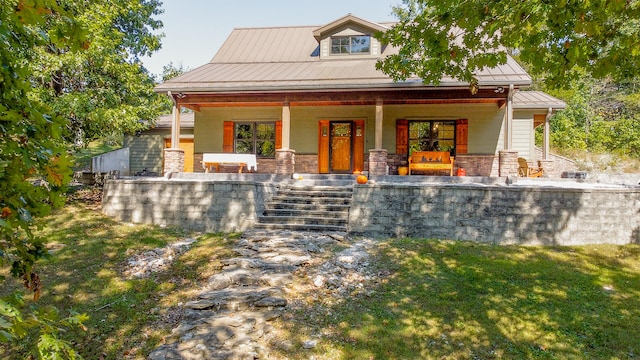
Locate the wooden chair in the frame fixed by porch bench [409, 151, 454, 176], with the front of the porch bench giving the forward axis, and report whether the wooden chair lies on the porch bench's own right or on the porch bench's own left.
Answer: on the porch bench's own left

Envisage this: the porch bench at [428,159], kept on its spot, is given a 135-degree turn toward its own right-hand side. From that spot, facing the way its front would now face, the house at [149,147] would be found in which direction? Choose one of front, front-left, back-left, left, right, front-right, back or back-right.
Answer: front-left

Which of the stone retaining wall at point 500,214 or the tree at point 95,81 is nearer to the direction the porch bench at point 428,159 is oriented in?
the stone retaining wall

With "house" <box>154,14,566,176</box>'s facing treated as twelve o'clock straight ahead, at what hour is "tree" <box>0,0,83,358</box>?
The tree is roughly at 12 o'clock from the house.

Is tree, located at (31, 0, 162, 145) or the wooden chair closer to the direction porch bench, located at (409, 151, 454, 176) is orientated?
the tree

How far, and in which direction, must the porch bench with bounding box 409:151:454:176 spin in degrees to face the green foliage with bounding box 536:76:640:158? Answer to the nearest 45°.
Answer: approximately 135° to its left

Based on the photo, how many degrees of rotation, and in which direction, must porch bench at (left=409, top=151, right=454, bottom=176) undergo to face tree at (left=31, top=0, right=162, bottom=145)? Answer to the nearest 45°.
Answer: approximately 45° to its right

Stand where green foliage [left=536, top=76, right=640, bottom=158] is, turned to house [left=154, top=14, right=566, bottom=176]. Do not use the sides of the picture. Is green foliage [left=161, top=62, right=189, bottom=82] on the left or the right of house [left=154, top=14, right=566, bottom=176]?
right

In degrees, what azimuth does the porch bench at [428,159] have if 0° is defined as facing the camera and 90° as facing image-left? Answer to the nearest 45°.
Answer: approximately 0°
